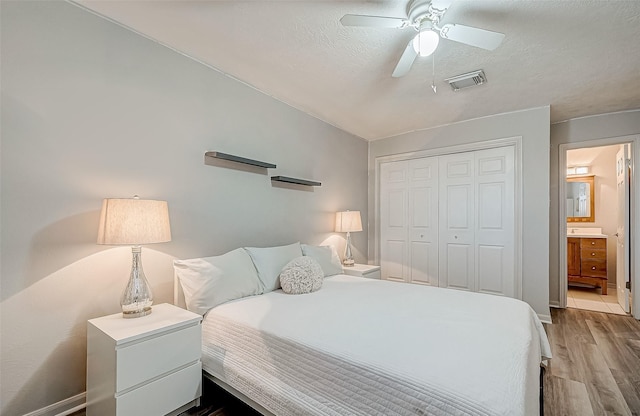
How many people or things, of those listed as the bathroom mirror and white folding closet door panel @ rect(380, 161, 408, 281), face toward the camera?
2

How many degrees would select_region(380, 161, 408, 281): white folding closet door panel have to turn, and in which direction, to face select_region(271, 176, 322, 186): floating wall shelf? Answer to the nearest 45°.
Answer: approximately 45° to its right

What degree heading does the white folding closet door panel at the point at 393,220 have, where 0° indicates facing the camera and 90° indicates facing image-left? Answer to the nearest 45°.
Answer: approximately 0°

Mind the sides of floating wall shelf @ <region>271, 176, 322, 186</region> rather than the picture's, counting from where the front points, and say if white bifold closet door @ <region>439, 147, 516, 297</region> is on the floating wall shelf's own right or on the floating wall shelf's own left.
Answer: on the floating wall shelf's own left

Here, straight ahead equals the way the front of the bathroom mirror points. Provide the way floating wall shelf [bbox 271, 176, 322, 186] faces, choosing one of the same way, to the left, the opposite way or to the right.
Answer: to the left

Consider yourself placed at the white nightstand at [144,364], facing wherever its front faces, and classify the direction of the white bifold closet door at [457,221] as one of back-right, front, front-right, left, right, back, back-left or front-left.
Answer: front-left

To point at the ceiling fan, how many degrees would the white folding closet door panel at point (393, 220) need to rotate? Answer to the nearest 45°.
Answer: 0° — it already faces it

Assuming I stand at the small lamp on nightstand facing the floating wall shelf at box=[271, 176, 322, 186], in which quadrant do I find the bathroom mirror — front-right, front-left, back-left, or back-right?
back-left

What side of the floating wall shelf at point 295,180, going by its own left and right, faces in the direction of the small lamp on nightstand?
left

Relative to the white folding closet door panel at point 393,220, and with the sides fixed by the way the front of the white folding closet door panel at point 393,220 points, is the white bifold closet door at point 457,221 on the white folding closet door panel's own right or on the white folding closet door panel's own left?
on the white folding closet door panel's own left

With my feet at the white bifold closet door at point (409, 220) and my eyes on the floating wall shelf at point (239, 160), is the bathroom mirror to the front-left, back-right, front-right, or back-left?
back-left
